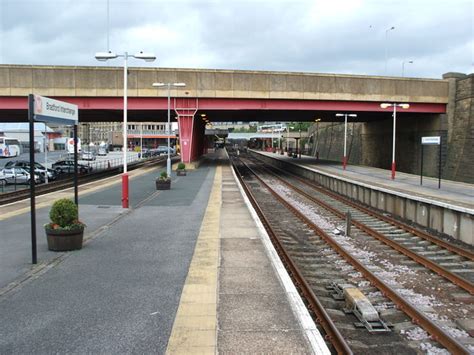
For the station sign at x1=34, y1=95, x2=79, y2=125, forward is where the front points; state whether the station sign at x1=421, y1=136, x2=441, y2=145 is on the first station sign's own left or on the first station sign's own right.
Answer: on the first station sign's own left

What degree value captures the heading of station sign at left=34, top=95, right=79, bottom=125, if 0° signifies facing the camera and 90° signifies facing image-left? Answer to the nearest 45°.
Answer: approximately 315°
